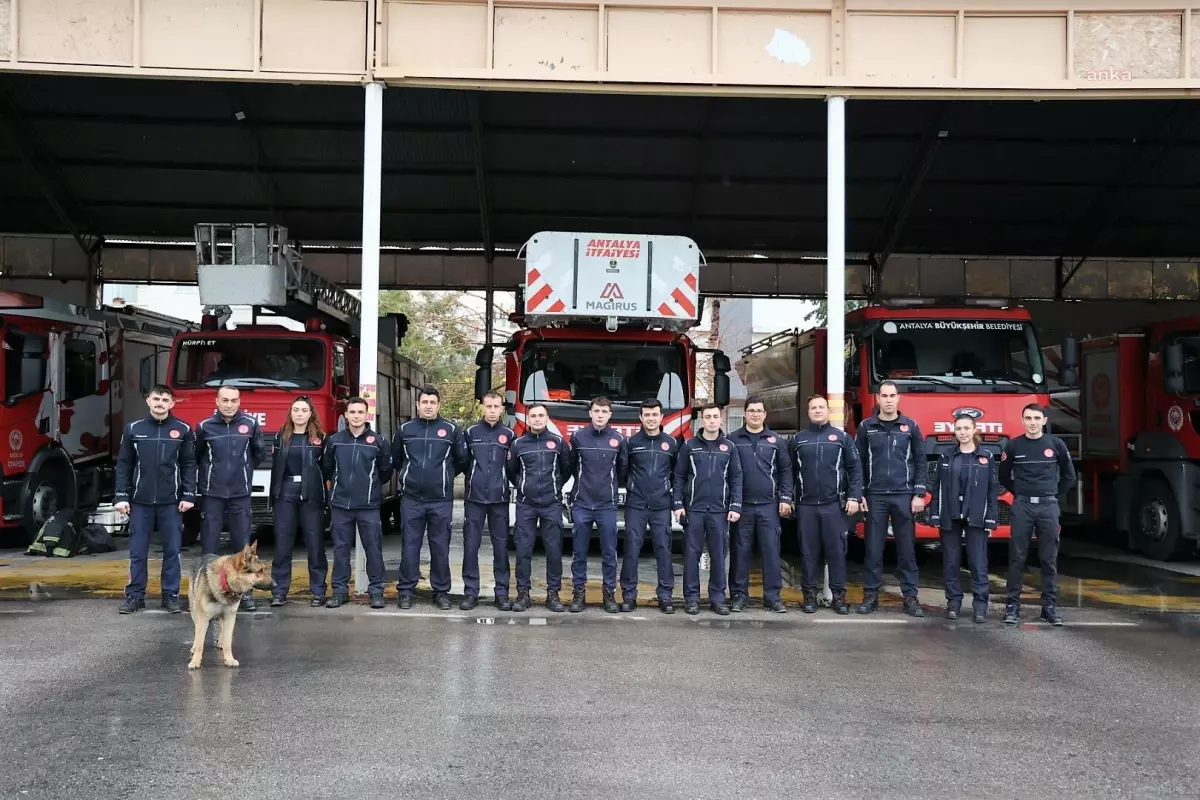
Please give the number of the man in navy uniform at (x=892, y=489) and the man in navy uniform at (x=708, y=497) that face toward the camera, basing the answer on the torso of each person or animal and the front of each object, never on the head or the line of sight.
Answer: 2

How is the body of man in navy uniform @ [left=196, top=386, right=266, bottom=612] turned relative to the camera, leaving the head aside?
toward the camera

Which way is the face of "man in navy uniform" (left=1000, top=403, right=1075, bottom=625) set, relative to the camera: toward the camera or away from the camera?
toward the camera

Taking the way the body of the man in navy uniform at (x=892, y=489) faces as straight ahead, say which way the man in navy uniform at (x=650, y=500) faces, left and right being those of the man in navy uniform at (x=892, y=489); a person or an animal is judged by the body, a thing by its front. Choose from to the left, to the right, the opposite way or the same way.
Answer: the same way

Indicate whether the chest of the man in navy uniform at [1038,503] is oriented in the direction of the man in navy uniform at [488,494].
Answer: no

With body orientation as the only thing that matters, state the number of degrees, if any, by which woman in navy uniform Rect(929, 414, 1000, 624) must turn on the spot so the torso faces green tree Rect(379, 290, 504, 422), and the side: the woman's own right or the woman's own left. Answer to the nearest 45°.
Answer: approximately 135° to the woman's own right

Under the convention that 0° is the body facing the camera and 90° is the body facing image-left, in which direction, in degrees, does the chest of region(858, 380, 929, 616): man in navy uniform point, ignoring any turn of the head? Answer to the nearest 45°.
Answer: approximately 0°

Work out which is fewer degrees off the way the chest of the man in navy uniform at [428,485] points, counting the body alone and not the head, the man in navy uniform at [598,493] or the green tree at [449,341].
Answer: the man in navy uniform

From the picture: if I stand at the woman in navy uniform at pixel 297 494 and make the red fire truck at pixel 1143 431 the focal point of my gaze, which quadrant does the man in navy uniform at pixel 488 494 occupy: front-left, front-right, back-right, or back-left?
front-right

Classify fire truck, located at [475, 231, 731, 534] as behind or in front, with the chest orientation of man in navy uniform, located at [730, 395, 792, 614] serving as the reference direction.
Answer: behind

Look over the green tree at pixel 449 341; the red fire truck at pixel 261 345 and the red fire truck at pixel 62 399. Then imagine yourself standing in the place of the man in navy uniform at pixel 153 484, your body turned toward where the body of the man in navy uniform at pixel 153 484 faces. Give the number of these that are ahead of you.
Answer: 0

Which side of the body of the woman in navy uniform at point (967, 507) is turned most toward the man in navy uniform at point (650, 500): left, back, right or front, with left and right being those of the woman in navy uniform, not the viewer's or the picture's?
right

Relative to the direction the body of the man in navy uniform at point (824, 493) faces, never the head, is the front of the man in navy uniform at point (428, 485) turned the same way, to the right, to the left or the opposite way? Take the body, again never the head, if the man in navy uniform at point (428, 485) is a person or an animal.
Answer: the same way

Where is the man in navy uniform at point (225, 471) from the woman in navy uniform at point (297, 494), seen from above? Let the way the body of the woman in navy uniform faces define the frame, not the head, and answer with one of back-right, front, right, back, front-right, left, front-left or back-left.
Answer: right

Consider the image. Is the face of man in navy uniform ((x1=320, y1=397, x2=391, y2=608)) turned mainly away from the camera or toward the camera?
toward the camera

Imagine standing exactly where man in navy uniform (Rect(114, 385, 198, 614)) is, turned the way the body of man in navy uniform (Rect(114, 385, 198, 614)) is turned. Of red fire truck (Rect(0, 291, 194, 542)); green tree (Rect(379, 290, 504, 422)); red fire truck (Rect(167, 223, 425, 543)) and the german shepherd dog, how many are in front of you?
1

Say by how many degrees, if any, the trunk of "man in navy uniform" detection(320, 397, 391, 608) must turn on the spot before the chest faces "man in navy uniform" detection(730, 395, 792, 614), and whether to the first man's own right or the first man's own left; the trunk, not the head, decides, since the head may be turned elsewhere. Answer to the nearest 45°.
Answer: approximately 90° to the first man's own left

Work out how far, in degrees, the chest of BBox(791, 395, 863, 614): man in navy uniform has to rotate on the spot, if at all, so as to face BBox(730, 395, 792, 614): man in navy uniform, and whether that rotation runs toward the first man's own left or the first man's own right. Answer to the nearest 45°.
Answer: approximately 90° to the first man's own right

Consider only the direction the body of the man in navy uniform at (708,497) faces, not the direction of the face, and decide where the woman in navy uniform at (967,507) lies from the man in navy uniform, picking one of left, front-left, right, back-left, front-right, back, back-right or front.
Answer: left

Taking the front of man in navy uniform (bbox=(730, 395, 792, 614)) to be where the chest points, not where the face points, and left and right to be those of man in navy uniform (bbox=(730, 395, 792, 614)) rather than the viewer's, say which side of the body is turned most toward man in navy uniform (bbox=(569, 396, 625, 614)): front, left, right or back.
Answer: right

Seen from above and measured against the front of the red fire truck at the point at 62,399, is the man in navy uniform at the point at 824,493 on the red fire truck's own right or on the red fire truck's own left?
on the red fire truck's own left

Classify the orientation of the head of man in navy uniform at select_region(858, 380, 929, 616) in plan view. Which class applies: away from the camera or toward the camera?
toward the camera

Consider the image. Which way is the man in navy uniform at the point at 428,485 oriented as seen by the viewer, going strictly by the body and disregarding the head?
toward the camera
